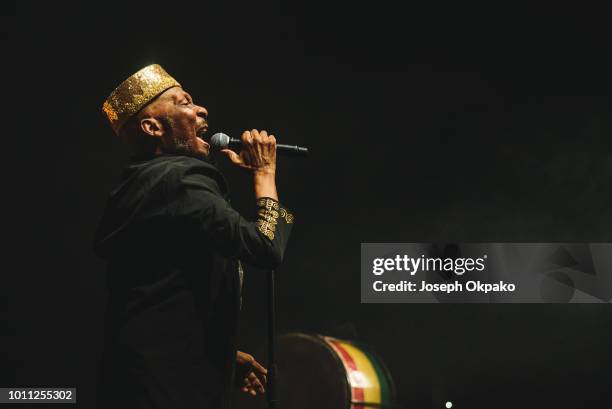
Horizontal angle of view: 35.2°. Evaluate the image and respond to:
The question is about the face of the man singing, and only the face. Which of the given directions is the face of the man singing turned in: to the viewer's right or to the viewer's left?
to the viewer's right

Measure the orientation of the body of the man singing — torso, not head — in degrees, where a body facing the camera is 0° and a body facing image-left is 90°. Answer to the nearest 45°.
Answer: approximately 270°
